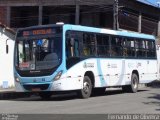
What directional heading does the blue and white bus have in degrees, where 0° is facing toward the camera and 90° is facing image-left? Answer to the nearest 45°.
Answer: approximately 45°

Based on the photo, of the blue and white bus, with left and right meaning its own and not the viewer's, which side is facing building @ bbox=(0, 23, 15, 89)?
right
